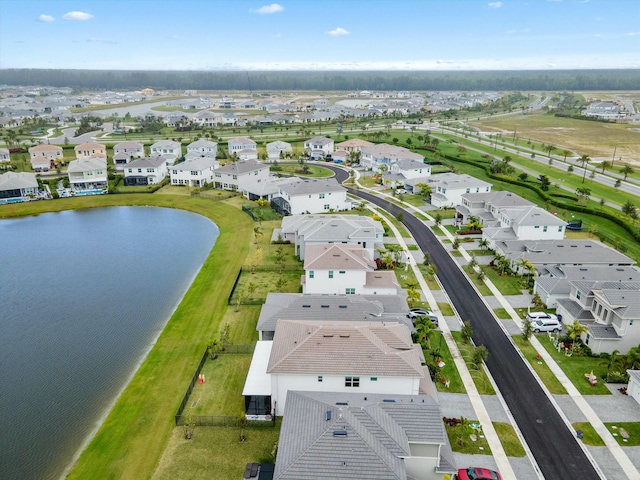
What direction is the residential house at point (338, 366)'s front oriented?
to the viewer's right

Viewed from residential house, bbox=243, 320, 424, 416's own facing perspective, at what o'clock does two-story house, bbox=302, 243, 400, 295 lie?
The two-story house is roughly at 9 o'clock from the residential house.

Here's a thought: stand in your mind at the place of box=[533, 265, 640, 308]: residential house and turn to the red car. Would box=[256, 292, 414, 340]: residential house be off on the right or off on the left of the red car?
right

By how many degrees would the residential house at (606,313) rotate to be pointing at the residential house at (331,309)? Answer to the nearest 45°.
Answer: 0° — it already faces it

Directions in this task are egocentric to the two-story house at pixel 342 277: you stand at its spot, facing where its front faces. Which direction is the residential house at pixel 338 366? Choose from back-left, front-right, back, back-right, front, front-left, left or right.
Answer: right

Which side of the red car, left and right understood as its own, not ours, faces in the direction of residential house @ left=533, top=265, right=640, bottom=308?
right

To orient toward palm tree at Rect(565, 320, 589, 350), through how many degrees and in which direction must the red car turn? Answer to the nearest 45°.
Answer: approximately 90° to its right

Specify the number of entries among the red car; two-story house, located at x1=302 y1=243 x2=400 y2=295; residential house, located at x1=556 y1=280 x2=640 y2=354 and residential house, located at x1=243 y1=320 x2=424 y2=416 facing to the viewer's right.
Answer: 2

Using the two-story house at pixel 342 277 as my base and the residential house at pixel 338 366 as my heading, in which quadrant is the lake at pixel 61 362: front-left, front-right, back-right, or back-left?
front-right

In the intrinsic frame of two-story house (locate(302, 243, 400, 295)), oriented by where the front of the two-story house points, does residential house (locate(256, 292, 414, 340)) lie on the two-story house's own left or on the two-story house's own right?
on the two-story house's own right

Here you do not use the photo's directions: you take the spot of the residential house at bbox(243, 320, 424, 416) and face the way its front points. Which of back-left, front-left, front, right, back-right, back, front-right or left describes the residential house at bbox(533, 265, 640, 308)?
front-left

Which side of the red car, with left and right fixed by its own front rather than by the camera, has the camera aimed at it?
left

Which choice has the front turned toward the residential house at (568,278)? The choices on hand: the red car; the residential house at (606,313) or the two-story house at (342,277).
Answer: the two-story house

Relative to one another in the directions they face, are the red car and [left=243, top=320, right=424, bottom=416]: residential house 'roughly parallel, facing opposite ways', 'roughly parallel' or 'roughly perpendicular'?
roughly parallel, facing opposite ways

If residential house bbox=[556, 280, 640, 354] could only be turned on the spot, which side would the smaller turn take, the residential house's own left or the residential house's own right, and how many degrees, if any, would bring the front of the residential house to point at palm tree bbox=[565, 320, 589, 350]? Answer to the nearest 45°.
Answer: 0° — it already faces it

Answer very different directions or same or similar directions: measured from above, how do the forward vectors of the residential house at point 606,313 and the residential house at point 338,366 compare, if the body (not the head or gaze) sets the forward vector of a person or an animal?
very different directions

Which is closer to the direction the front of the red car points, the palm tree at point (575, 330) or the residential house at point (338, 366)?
the residential house

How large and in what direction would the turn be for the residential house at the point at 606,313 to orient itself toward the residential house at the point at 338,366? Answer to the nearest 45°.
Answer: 0° — it already faces it

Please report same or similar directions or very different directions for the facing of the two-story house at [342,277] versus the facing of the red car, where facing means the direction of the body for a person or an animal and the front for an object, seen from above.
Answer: very different directions

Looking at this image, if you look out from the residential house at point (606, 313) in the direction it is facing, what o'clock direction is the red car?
The red car is roughly at 11 o'clock from the residential house.

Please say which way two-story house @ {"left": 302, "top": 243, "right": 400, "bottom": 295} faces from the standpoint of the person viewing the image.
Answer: facing to the right of the viewer

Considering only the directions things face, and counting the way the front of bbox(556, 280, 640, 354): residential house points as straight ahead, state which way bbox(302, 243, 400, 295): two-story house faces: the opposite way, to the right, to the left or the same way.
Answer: the opposite way
